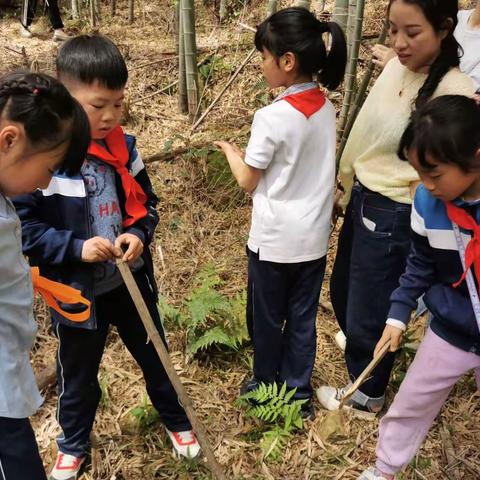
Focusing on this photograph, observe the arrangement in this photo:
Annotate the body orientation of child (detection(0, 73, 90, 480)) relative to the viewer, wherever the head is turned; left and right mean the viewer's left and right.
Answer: facing to the right of the viewer

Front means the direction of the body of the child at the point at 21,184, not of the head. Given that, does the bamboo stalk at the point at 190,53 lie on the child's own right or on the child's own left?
on the child's own left

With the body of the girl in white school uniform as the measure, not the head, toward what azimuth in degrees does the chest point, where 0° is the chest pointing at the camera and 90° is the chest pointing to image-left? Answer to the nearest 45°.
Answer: approximately 135°

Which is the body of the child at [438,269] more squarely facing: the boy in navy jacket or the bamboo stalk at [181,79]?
the boy in navy jacket

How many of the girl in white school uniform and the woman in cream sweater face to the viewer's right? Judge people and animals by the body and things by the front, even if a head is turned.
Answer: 0

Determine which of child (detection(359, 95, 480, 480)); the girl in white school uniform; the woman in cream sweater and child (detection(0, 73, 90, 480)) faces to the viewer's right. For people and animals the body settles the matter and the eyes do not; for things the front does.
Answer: child (detection(0, 73, 90, 480))

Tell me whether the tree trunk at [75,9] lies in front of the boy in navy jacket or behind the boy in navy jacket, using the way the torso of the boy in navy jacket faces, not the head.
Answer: behind

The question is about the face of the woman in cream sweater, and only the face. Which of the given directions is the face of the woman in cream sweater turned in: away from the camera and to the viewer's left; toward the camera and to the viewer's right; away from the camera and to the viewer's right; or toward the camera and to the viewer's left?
toward the camera and to the viewer's left

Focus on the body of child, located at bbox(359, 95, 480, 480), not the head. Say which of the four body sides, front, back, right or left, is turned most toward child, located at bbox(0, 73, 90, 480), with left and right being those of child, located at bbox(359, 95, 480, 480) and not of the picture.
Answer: front

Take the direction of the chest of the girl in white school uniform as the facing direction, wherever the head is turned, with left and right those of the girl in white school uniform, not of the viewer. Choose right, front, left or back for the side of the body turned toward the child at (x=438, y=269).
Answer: back

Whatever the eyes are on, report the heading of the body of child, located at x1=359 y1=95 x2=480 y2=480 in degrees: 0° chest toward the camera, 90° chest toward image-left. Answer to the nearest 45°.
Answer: approximately 45°

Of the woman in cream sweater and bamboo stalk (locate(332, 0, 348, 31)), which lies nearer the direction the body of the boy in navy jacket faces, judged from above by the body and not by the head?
the woman in cream sweater

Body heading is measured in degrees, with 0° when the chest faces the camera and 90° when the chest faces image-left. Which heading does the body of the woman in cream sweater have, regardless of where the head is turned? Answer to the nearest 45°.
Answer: approximately 45°
